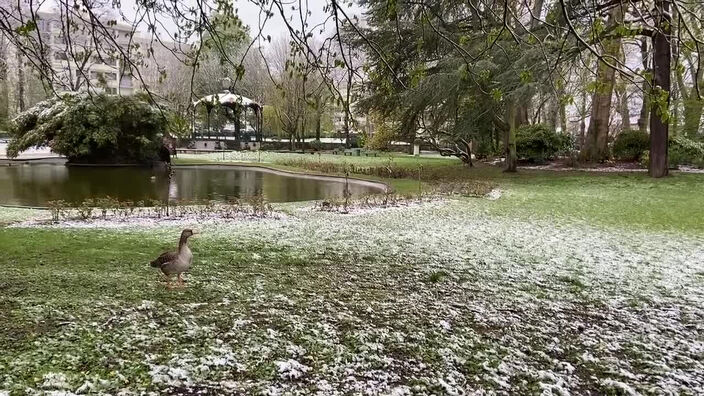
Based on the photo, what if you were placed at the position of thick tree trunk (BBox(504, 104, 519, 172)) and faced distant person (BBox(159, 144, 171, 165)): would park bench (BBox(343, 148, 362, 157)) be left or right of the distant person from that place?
right

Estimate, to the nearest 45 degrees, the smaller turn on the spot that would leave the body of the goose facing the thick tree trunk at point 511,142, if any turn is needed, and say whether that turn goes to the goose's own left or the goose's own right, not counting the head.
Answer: approximately 45° to the goose's own left

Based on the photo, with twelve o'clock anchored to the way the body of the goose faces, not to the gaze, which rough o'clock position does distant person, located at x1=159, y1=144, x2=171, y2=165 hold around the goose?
The distant person is roughly at 9 o'clock from the goose.

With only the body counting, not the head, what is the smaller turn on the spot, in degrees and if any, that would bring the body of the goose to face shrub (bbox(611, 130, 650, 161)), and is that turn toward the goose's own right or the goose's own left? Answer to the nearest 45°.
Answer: approximately 45° to the goose's own left

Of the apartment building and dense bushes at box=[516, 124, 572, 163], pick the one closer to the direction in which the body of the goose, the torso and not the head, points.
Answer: the dense bushes

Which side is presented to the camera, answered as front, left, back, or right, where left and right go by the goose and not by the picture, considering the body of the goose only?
right

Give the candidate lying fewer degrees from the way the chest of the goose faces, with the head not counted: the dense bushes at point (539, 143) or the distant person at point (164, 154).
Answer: the dense bushes

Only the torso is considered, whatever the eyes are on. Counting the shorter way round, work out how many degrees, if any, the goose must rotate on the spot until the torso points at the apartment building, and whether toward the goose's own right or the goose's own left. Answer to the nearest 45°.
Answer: approximately 90° to the goose's own left

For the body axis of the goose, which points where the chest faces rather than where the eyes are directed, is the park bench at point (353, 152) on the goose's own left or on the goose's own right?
on the goose's own left

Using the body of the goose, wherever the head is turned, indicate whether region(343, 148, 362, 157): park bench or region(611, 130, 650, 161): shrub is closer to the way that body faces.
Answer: the shrub

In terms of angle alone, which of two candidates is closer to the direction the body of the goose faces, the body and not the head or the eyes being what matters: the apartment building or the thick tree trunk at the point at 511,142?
the thick tree trunk
